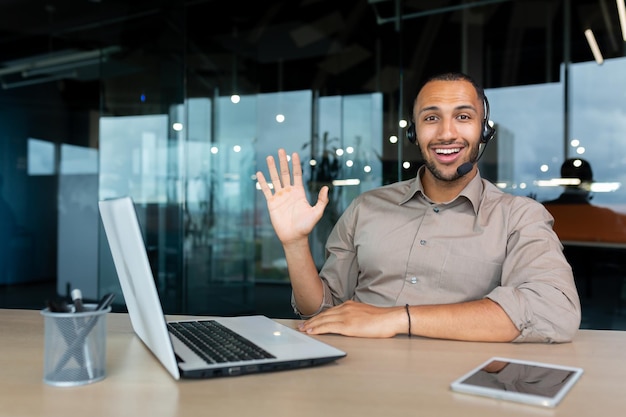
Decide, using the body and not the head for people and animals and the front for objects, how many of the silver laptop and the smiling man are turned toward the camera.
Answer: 1

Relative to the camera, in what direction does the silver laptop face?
facing away from the viewer and to the right of the viewer

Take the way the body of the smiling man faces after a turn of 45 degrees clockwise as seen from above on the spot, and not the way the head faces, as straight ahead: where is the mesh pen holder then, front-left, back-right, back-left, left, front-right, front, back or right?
front

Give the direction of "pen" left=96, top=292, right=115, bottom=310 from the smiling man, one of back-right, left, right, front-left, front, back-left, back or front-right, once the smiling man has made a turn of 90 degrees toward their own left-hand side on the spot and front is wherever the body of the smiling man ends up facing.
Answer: back-right

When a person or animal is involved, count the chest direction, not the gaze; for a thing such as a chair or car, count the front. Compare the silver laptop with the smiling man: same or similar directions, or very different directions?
very different directions

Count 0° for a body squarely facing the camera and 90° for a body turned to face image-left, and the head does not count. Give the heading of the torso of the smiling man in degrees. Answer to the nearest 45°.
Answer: approximately 0°

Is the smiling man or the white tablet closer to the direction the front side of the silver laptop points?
the smiling man

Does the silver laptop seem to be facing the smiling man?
yes

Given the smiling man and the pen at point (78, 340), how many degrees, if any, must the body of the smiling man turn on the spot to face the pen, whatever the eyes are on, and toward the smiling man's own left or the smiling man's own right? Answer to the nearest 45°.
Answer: approximately 45° to the smiling man's own right

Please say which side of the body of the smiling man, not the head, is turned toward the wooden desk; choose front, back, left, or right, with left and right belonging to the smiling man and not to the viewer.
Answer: front
